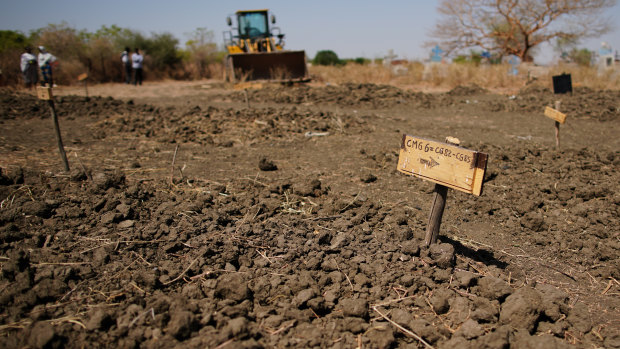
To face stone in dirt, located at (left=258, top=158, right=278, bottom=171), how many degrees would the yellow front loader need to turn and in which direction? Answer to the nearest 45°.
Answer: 0° — it already faces it

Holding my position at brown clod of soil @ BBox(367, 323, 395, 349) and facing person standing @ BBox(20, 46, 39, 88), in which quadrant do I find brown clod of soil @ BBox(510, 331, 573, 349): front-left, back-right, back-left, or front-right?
back-right

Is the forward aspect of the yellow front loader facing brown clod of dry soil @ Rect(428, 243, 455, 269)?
yes

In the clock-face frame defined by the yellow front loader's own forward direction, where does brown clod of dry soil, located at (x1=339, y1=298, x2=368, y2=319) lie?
The brown clod of dry soil is roughly at 12 o'clock from the yellow front loader.

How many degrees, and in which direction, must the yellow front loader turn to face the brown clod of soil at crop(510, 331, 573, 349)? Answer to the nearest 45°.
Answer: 0° — it already faces it

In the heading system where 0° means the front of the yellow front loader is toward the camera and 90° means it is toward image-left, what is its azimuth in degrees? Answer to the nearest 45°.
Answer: approximately 0°

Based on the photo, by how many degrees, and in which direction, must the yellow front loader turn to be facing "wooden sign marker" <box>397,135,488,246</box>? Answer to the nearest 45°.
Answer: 0° — it already faces it

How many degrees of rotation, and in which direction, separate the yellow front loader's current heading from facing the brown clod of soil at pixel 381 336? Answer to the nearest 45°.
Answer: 0° — it already faces it

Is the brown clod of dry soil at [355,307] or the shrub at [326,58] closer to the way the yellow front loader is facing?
the brown clod of dry soil
